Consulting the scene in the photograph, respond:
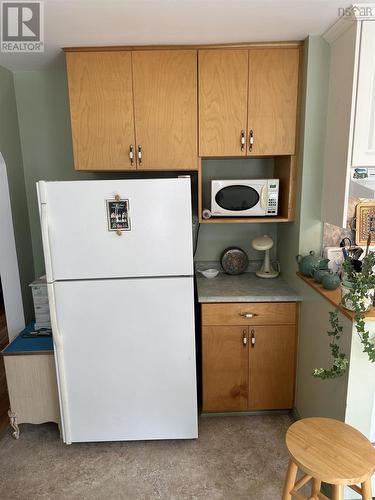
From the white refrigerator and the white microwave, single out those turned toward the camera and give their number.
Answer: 2

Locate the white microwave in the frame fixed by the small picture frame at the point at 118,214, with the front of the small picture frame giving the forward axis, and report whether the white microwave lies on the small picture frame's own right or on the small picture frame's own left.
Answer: on the small picture frame's own left

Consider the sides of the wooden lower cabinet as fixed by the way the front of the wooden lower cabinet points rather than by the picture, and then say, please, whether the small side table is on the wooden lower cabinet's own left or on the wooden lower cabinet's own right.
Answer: on the wooden lower cabinet's own right

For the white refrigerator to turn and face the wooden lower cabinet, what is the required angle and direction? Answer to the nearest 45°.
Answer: approximately 90° to its left

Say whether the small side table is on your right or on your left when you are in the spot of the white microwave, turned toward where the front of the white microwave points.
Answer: on your right

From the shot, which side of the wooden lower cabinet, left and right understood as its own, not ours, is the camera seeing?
front

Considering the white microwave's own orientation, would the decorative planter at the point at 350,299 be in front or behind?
in front

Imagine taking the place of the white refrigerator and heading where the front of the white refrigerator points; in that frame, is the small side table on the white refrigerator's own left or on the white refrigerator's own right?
on the white refrigerator's own right

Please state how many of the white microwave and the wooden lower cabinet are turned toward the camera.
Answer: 2

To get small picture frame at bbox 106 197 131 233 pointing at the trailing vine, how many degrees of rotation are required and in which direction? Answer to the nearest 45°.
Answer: approximately 45° to its left

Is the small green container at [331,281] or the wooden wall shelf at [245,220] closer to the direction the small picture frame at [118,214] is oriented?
the small green container

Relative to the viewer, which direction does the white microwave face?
toward the camera

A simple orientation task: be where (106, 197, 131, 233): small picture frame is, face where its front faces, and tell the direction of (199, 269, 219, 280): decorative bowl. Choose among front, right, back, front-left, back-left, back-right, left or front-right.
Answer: back-left

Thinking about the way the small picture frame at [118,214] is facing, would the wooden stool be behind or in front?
in front

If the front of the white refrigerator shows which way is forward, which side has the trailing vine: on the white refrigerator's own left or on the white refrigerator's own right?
on the white refrigerator's own left

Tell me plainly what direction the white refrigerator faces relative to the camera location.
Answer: facing the viewer

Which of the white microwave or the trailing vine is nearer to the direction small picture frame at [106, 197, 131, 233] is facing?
the trailing vine
